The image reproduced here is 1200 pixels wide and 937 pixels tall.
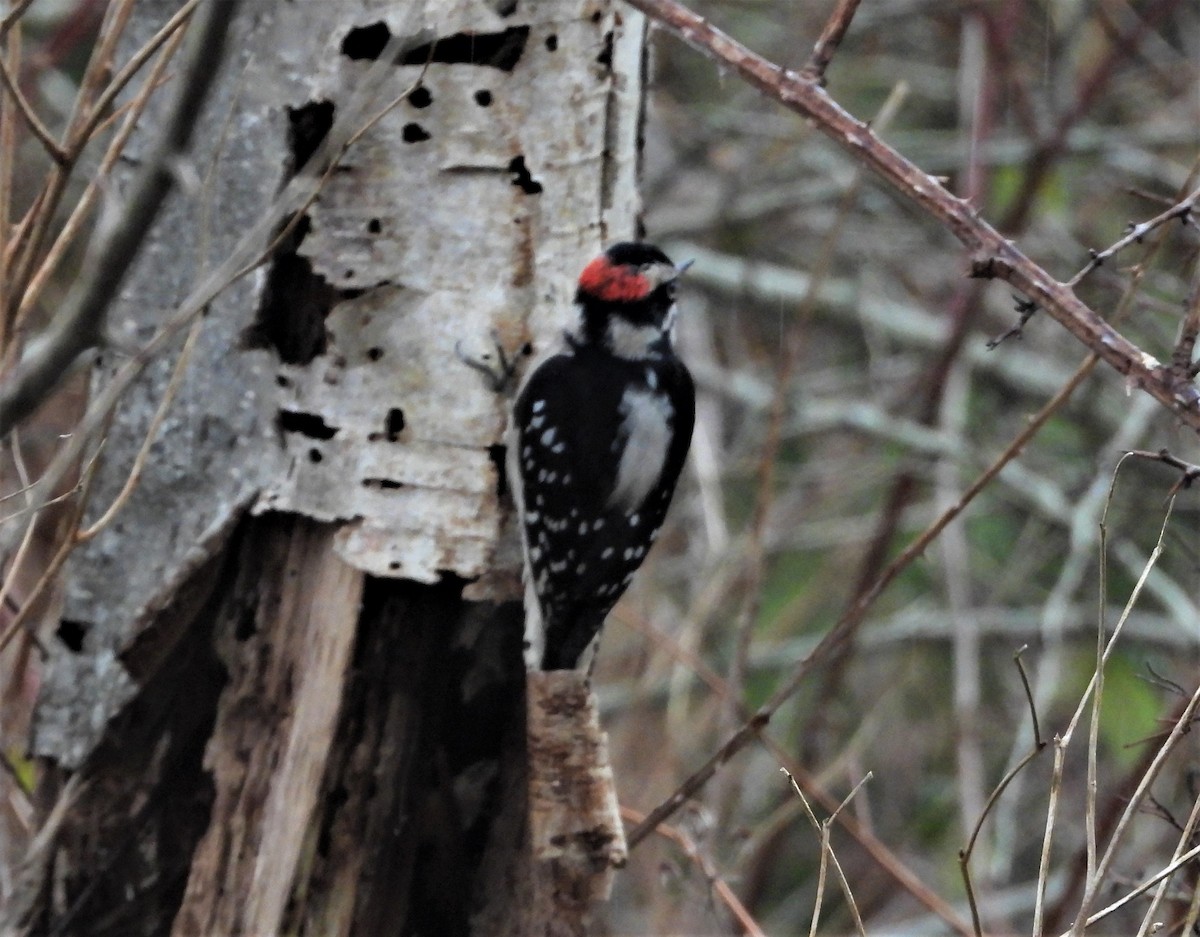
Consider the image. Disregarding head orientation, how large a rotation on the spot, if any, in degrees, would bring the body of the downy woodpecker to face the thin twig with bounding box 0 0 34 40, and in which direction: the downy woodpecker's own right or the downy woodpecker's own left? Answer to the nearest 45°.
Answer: approximately 135° to the downy woodpecker's own left

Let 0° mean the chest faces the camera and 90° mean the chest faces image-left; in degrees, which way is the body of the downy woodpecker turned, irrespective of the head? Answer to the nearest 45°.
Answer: approximately 180°

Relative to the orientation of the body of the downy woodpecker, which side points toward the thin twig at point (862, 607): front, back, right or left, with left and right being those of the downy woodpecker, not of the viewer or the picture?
right

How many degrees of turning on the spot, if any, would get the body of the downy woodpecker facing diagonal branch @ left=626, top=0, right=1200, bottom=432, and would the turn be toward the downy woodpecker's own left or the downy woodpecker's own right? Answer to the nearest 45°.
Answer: approximately 135° to the downy woodpecker's own right

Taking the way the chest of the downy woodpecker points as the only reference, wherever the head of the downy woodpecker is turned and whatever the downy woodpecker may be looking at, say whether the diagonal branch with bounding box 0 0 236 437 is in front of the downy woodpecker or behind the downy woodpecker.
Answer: behind

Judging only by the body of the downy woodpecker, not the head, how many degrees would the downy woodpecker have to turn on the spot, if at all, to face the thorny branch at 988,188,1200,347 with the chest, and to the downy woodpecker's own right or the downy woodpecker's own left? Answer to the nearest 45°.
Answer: approximately 135° to the downy woodpecker's own right
